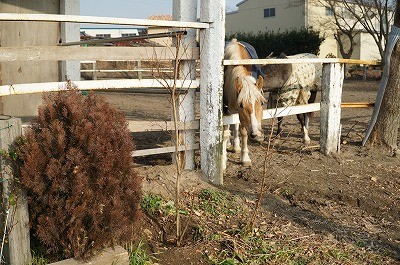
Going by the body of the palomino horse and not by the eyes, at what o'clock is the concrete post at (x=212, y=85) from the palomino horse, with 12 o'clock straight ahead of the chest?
The concrete post is roughly at 1 o'clock from the palomino horse.

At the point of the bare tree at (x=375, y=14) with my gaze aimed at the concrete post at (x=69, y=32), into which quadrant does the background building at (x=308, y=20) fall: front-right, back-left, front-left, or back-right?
back-right

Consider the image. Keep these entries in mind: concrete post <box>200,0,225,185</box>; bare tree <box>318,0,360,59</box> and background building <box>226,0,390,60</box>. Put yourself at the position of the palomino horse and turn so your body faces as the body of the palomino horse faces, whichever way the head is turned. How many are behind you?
2

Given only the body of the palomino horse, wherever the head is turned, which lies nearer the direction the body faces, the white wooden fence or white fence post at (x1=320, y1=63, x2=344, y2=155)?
the white wooden fence

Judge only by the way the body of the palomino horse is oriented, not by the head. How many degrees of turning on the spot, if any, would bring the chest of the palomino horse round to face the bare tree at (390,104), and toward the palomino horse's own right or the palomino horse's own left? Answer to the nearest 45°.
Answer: approximately 135° to the palomino horse's own left

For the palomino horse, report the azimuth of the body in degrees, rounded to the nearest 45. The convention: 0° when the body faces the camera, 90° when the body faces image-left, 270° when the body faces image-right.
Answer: approximately 0°

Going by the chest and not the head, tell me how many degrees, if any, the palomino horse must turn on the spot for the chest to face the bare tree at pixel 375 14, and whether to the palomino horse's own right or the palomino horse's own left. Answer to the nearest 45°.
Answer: approximately 180°

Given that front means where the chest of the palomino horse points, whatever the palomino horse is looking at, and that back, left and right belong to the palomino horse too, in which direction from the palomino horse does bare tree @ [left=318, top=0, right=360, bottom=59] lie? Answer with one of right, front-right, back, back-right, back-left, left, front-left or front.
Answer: back

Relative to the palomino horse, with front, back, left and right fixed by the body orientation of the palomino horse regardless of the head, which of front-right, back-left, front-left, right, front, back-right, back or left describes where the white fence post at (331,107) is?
back-left
